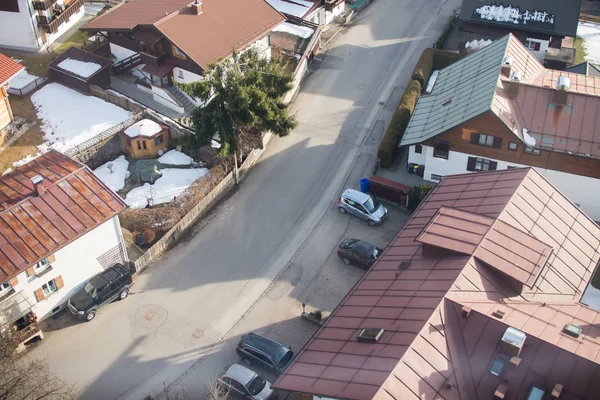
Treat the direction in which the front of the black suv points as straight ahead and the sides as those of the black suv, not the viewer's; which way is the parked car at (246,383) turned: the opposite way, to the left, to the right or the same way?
to the left

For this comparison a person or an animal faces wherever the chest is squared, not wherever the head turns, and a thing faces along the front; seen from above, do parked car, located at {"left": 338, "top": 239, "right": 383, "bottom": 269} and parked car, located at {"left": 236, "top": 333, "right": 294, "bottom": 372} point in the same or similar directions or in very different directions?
same or similar directions

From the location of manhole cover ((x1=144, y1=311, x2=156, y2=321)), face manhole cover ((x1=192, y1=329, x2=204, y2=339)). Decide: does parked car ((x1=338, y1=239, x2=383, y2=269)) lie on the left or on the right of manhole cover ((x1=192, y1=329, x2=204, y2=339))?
left

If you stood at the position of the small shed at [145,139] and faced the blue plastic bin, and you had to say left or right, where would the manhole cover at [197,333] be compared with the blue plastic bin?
right

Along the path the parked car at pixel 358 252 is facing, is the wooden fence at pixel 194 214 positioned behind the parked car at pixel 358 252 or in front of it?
behind

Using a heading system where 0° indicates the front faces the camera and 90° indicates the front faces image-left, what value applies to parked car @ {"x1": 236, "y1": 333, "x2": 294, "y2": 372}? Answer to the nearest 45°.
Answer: approximately 315°

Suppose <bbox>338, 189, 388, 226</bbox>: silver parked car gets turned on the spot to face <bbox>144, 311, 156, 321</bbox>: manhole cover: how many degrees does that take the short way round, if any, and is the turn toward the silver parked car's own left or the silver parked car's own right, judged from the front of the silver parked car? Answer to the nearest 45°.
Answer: approximately 90° to the silver parked car's own right

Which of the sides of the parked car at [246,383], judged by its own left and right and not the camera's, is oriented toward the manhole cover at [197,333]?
back

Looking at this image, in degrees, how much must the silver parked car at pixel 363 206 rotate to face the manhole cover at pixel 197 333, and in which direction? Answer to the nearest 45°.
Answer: approximately 90° to its right

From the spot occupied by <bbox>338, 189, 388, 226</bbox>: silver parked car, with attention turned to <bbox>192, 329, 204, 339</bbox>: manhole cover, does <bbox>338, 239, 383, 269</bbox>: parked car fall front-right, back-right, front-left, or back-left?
front-left

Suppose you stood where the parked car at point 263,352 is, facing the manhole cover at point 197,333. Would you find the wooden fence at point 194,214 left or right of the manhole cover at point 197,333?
right

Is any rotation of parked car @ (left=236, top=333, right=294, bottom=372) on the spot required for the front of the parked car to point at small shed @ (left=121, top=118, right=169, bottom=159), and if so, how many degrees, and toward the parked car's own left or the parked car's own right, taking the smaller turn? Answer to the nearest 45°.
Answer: approximately 180°

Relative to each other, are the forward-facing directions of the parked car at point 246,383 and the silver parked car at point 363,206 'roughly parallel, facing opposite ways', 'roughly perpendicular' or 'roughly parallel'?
roughly parallel

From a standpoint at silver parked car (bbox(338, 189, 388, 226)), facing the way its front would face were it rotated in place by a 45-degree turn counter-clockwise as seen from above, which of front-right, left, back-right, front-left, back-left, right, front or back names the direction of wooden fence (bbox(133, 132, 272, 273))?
back

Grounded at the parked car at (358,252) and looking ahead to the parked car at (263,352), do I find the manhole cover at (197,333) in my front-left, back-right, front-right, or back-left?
front-right

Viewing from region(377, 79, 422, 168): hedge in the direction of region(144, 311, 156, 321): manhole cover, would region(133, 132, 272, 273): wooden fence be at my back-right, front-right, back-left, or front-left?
front-right

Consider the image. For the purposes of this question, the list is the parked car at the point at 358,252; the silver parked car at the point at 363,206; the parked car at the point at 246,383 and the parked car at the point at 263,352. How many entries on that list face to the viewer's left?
0

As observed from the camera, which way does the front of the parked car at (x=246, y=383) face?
facing the viewer and to the right of the viewer
